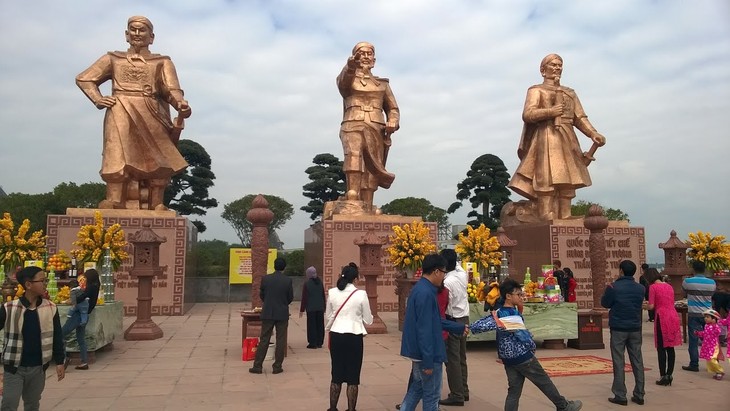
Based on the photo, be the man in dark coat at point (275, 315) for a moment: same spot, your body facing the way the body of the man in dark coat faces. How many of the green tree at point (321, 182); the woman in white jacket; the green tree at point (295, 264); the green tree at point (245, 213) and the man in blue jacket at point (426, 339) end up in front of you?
3

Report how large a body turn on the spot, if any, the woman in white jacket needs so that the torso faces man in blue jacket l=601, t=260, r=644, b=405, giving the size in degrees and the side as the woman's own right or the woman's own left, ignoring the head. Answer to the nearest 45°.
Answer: approximately 90° to the woman's own right

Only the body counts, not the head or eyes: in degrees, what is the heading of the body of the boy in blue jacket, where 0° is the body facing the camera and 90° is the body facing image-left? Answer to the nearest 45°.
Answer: approximately 270°

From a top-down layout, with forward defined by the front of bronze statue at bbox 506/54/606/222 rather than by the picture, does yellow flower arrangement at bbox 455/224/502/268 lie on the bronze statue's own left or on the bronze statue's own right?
on the bronze statue's own right

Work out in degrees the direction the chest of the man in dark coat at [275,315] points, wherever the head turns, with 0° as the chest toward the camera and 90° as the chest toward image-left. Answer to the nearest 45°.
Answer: approximately 180°

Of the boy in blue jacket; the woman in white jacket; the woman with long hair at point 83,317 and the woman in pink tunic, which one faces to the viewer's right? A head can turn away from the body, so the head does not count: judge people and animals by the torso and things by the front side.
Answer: the boy in blue jacket

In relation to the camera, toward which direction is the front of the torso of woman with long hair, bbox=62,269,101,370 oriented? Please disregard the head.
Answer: to the viewer's left

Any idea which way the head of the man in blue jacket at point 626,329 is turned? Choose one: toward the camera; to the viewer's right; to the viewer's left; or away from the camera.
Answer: away from the camera

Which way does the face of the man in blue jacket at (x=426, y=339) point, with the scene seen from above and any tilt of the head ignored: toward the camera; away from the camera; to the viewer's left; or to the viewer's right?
to the viewer's right

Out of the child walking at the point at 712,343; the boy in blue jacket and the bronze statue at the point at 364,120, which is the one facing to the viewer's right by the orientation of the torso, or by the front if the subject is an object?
the boy in blue jacket

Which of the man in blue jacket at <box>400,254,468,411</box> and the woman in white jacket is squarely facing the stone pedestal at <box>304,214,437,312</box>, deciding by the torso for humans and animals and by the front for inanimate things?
the woman in white jacket
